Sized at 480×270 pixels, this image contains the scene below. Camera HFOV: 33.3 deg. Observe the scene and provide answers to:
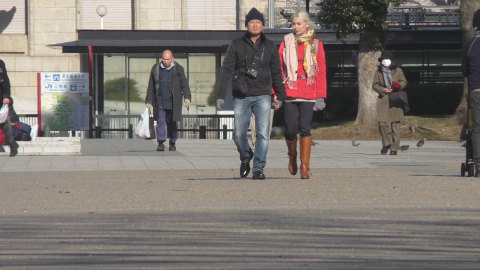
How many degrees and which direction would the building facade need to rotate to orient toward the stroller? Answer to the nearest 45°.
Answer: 0° — it already faces it

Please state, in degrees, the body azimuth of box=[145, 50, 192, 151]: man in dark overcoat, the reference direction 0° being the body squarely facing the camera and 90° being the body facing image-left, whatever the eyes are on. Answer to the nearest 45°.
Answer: approximately 0°

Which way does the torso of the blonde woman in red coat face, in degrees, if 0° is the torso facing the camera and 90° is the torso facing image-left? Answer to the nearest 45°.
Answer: approximately 0°

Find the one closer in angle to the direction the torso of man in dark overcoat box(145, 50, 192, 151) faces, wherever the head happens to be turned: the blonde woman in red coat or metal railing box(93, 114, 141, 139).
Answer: the blonde woman in red coat

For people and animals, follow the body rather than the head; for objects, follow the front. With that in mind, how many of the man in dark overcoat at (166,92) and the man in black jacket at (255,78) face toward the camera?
2

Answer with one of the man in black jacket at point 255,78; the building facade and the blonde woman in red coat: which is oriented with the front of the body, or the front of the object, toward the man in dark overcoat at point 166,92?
the building facade

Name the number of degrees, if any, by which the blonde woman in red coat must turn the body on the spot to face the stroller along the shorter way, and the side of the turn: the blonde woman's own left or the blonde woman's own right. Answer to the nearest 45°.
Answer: approximately 90° to the blonde woman's own left
